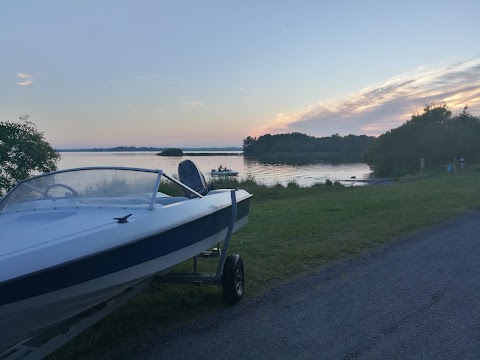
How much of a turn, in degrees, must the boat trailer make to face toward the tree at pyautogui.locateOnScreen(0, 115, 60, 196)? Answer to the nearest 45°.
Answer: approximately 135° to its right

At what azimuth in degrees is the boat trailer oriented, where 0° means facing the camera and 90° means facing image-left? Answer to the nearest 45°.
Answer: approximately 45°

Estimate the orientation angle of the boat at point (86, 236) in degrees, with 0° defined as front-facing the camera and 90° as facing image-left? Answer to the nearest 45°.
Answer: approximately 45°
